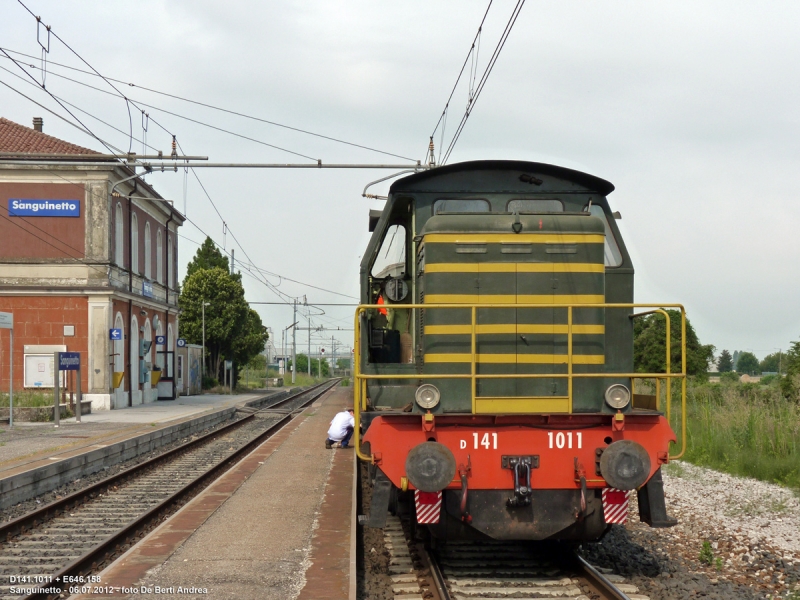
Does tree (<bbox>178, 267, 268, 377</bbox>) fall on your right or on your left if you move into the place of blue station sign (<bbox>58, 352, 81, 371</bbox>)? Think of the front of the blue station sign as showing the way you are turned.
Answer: on your left

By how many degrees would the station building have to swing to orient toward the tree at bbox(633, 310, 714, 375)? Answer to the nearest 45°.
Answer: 0° — it already faces it

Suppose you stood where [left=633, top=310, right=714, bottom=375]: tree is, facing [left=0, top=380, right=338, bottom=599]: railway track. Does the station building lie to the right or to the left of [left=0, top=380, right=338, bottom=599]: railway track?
right

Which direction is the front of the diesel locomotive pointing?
toward the camera

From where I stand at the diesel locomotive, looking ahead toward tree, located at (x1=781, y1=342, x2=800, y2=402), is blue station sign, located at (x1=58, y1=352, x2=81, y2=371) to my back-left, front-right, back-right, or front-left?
front-left

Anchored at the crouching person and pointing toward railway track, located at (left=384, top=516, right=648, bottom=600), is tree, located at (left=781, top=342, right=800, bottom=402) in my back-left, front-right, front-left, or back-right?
back-left

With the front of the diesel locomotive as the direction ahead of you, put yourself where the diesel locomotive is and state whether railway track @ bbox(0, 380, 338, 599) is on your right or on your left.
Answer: on your right

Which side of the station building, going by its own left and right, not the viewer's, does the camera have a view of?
right

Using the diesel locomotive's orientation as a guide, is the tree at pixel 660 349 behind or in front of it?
behind

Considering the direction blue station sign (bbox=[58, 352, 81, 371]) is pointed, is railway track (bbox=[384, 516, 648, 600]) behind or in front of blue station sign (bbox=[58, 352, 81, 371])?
in front

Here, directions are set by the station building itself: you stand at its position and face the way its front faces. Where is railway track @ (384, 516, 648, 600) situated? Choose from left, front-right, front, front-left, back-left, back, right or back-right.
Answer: right

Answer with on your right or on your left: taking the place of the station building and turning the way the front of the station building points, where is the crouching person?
on your right

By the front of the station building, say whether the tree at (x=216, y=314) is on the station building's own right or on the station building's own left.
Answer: on the station building's own left

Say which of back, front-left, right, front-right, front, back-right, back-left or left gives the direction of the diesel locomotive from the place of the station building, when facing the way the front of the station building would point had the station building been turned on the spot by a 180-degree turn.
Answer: left
